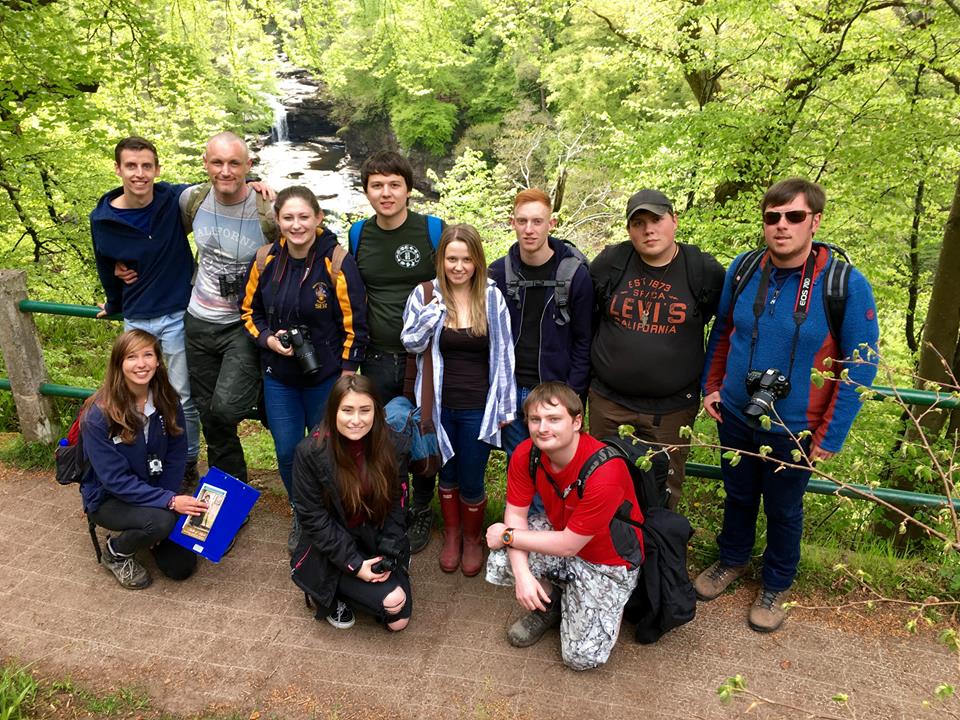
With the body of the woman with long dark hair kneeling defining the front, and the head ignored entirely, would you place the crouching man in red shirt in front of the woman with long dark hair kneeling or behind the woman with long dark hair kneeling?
in front

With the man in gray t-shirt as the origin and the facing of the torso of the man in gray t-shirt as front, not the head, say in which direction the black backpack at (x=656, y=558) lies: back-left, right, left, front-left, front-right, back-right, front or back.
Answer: front-left

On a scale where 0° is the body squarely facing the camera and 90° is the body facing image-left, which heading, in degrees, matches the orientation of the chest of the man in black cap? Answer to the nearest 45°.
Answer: approximately 0°

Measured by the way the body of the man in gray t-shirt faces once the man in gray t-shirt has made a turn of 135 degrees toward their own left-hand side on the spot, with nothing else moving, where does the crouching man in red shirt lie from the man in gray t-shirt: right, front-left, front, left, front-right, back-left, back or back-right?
right
